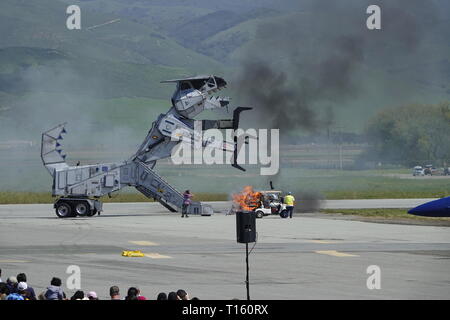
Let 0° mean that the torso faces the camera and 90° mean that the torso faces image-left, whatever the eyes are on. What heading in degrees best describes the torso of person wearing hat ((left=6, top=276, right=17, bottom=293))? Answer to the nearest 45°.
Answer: approximately 180°
